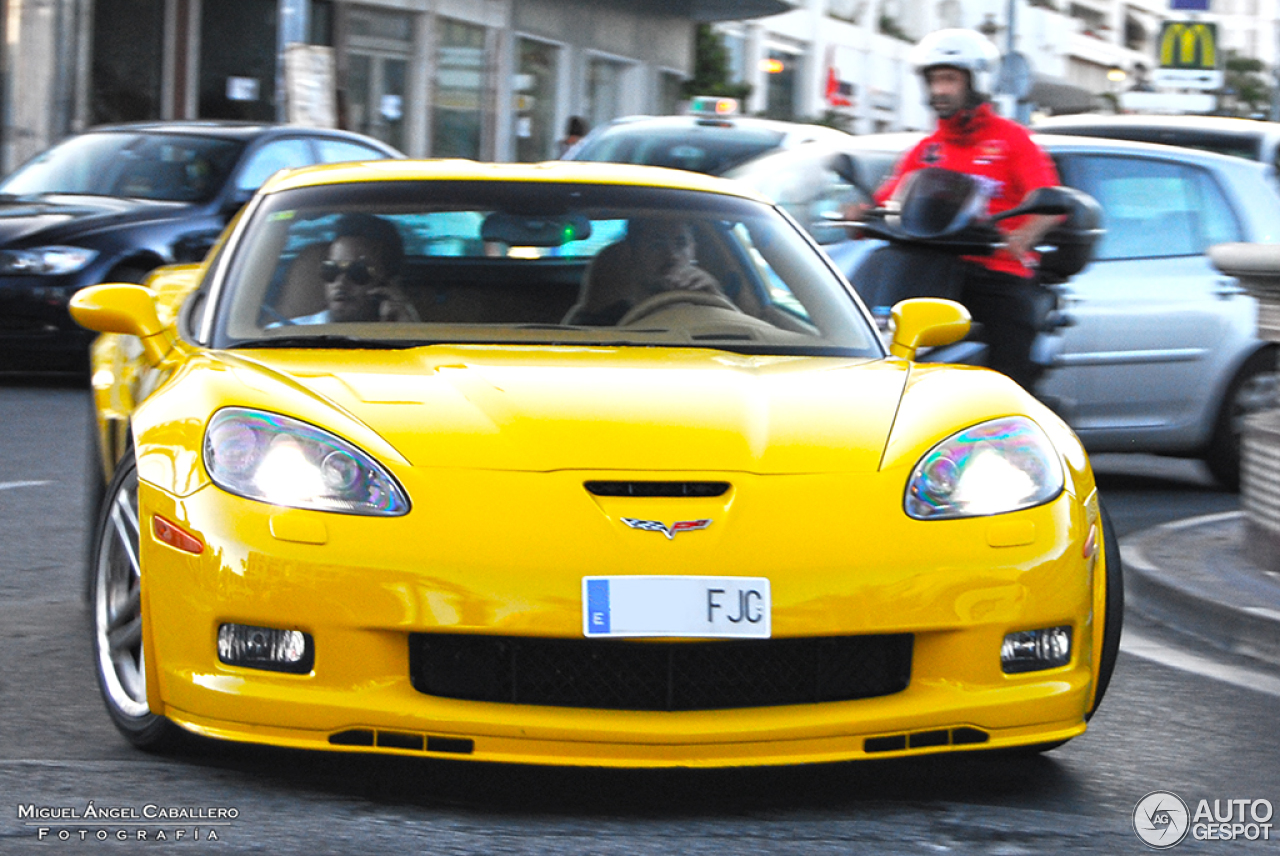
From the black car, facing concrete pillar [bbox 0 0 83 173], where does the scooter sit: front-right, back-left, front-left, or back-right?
back-right

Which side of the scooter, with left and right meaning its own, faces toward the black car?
right

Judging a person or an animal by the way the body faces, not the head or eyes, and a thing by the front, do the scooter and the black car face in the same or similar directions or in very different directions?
same or similar directions

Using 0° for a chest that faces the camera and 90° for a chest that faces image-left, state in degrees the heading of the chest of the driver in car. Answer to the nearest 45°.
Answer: approximately 315°

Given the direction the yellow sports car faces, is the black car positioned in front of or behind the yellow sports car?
behind

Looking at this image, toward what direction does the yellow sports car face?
toward the camera

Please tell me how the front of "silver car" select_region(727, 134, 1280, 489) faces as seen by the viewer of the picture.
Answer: facing the viewer and to the left of the viewer

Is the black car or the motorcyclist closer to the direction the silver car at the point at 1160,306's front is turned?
the motorcyclist

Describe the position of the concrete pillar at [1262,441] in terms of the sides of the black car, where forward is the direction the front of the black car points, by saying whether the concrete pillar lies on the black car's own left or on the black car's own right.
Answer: on the black car's own left

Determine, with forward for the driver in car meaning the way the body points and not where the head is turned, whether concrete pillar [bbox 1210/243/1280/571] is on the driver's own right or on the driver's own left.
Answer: on the driver's own left

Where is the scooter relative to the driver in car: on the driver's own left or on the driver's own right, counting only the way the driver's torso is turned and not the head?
on the driver's own left
